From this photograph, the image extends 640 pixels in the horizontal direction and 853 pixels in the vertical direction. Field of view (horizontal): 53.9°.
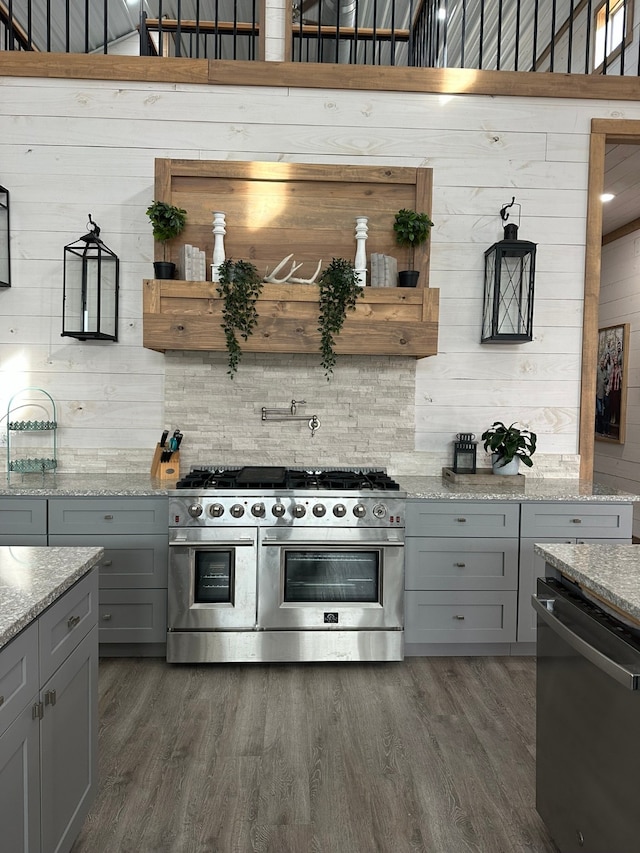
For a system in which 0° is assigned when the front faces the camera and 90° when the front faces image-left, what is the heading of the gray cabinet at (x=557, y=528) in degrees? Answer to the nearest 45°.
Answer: approximately 0°

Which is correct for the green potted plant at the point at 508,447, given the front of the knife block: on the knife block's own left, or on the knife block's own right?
on the knife block's own left

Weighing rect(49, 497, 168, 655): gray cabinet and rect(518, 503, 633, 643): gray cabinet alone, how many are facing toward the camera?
2

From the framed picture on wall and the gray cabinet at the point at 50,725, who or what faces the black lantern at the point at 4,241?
the framed picture on wall

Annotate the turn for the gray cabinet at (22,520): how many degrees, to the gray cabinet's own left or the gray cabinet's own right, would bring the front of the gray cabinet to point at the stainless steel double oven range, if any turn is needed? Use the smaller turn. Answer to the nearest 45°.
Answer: approximately 45° to the gray cabinet's own left

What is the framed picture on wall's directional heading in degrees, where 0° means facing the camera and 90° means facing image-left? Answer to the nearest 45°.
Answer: approximately 45°

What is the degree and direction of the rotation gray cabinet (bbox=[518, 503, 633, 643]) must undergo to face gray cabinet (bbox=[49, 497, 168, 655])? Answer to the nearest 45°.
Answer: approximately 45° to its right

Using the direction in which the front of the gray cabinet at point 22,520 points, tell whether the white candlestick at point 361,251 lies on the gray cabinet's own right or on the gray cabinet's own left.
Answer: on the gray cabinet's own left

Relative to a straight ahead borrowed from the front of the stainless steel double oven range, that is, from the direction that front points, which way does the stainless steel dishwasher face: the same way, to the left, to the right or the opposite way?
to the right
